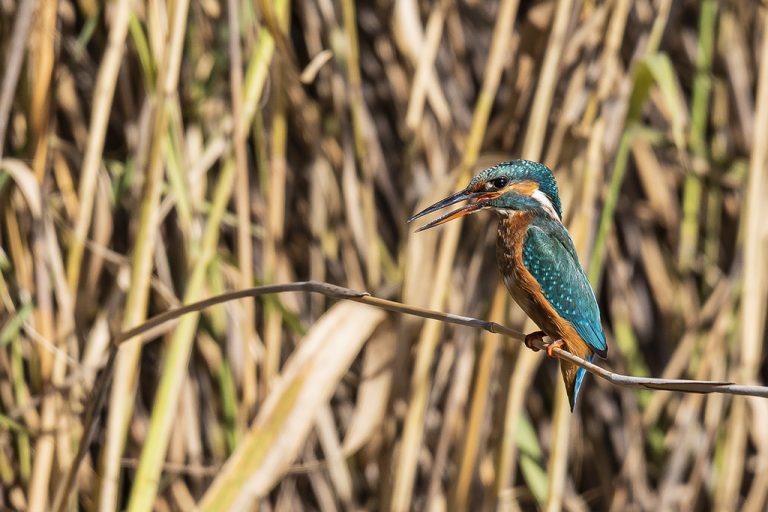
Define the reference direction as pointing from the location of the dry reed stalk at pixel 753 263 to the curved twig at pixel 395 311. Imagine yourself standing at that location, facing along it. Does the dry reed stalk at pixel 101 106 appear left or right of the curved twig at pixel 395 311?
right

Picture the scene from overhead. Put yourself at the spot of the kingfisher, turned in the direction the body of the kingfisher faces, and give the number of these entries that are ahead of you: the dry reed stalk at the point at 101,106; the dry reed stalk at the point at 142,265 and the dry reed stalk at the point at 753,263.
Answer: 2

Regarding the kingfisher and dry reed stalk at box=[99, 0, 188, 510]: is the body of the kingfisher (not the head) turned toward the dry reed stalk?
yes

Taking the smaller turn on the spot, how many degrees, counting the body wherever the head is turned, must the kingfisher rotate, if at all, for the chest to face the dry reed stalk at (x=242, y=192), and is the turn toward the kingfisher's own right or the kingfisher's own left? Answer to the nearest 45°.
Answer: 0° — it already faces it

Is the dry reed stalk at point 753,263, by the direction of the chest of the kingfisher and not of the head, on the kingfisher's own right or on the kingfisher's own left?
on the kingfisher's own right

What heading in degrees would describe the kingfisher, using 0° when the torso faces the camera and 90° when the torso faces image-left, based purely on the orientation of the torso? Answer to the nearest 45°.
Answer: approximately 90°

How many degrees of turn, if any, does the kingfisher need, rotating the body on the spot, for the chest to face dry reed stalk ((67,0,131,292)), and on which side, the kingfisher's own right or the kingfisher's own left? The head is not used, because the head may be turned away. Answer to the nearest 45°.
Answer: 0° — it already faces it
